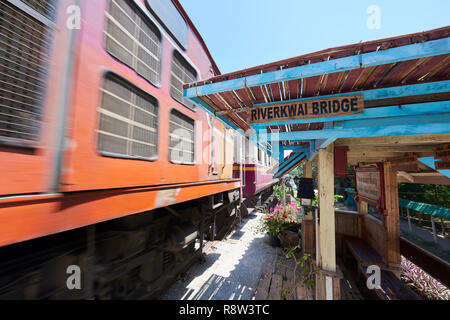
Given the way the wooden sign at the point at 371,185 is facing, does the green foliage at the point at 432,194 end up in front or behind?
behind

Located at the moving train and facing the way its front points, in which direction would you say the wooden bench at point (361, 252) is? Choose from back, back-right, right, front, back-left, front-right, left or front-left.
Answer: back-left

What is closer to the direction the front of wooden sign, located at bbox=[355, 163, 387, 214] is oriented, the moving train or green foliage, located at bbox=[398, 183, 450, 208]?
the moving train

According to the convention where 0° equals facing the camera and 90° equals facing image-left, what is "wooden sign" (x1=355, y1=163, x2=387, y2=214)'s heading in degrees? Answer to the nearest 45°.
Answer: approximately 45°

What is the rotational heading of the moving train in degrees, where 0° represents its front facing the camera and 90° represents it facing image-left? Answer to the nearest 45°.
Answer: approximately 45°

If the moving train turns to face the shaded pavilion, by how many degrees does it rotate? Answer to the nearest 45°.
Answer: approximately 135° to its left
